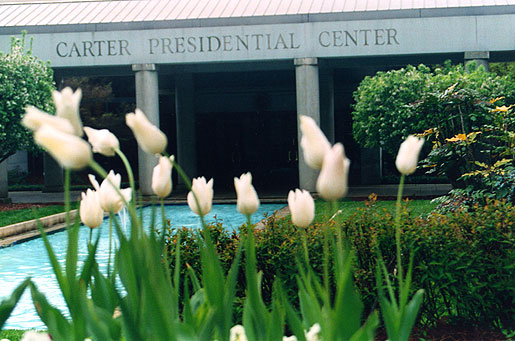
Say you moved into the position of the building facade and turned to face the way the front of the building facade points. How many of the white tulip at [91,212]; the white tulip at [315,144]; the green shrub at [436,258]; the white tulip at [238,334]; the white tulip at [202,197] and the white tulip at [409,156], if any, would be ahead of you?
6

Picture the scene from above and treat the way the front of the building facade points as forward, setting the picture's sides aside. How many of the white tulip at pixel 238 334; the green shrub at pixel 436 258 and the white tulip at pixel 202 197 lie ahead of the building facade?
3

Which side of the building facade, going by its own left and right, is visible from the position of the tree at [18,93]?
right

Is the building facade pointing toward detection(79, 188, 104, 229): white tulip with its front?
yes

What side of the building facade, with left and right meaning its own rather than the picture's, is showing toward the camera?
front

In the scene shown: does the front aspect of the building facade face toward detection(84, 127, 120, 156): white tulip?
yes

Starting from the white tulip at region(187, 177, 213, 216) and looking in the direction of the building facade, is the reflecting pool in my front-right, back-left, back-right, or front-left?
front-left

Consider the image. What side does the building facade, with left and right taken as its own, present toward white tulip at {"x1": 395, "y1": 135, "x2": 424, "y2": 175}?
front

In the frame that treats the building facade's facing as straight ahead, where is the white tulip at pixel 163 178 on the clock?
The white tulip is roughly at 12 o'clock from the building facade.

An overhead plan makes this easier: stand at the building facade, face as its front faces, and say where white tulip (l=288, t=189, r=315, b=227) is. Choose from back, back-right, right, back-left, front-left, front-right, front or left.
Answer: front

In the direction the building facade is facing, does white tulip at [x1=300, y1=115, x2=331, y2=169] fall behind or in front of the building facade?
in front

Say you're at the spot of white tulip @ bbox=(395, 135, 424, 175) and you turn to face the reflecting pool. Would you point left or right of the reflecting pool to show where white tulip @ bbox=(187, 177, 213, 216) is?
left

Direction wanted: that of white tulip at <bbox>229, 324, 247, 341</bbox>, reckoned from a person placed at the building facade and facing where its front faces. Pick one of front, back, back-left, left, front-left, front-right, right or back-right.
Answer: front

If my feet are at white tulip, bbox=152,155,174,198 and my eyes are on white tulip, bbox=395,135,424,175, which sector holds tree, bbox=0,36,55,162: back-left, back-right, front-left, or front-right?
back-left

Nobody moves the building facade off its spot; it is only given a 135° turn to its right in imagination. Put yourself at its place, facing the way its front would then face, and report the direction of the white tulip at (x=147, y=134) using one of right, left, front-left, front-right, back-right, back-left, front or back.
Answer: back-left

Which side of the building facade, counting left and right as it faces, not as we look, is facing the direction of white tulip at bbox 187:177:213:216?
front
